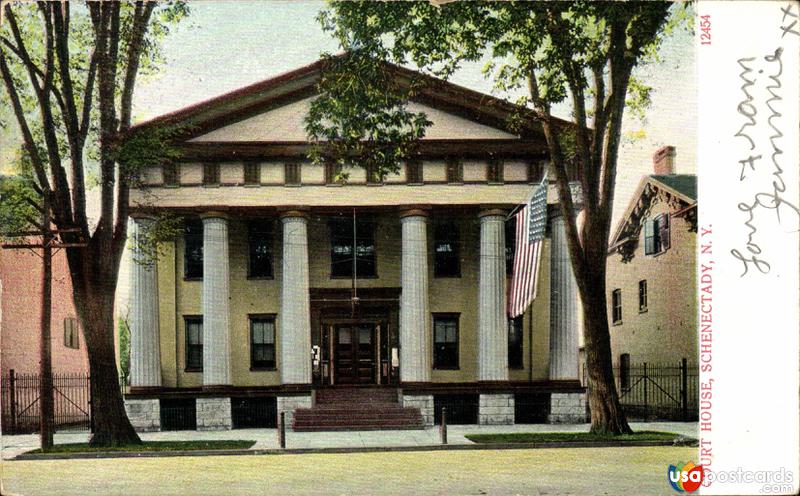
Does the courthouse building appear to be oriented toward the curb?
yes

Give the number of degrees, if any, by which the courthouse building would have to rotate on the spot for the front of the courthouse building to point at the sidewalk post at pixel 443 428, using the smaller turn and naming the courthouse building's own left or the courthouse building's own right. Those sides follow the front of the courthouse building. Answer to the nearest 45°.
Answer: approximately 45° to the courthouse building's own left

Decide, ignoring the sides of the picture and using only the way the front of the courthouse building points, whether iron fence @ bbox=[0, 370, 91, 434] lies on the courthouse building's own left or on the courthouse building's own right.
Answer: on the courthouse building's own right

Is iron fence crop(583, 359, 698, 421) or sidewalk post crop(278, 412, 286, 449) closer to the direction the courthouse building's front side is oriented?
the sidewalk post

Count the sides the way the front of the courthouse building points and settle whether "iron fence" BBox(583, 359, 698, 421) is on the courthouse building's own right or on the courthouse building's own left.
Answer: on the courthouse building's own left

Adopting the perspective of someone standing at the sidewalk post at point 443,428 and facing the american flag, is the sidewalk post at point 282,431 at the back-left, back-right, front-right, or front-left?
back-left

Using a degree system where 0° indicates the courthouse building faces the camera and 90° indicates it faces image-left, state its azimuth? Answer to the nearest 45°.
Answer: approximately 0°
